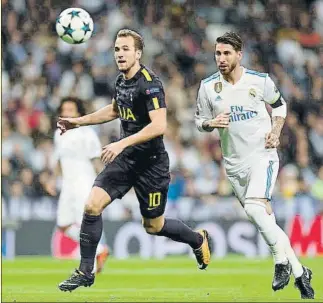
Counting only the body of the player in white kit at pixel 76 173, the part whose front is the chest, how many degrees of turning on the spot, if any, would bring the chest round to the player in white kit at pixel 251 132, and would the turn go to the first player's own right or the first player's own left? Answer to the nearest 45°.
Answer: approximately 90° to the first player's own left

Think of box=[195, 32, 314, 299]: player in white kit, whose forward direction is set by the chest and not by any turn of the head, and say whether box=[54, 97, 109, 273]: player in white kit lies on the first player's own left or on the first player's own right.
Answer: on the first player's own right

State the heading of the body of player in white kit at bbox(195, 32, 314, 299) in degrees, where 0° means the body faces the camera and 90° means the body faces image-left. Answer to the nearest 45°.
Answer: approximately 45°

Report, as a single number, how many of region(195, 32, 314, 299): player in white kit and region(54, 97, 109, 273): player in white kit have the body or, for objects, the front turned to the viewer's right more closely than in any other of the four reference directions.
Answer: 0

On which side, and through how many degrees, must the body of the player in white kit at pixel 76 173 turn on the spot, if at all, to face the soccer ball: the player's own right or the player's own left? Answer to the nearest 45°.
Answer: approximately 45° to the player's own left

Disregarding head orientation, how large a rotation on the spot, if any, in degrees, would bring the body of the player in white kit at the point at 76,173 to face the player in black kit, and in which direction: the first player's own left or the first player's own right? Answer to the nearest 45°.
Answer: approximately 45° to the first player's own left
